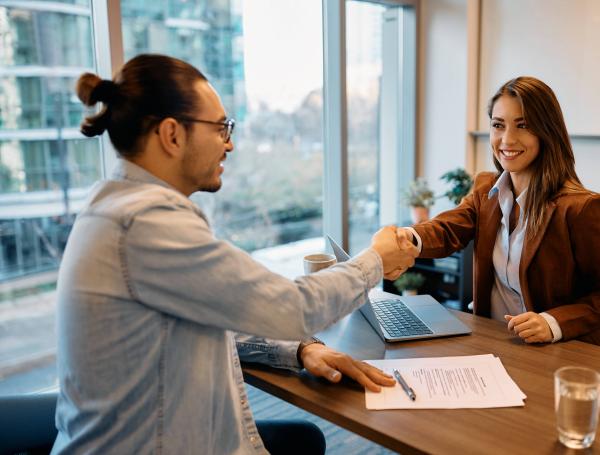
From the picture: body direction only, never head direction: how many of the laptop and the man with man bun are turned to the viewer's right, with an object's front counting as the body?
2

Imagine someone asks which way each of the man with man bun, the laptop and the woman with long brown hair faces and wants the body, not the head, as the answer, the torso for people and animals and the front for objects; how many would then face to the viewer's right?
2

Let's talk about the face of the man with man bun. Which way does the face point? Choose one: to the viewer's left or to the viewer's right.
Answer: to the viewer's right

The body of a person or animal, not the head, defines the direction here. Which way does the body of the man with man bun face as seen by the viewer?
to the viewer's right

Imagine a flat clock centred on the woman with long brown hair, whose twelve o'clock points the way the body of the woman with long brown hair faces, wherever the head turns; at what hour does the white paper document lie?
The white paper document is roughly at 11 o'clock from the woman with long brown hair.

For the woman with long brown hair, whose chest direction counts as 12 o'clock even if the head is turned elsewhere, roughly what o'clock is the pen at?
The pen is roughly at 11 o'clock from the woman with long brown hair.

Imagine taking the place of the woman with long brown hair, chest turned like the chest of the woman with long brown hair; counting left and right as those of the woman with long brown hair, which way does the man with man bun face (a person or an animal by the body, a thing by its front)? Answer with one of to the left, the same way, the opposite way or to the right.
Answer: the opposite way

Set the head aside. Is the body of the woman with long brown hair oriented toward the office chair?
yes

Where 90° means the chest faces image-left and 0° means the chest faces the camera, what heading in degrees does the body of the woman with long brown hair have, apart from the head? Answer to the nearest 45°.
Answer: approximately 45°

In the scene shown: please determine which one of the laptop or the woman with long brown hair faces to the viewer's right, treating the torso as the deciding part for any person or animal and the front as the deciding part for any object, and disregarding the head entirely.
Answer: the laptop

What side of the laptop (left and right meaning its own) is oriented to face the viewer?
right

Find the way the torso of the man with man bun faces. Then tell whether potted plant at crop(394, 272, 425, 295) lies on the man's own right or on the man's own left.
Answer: on the man's own left
